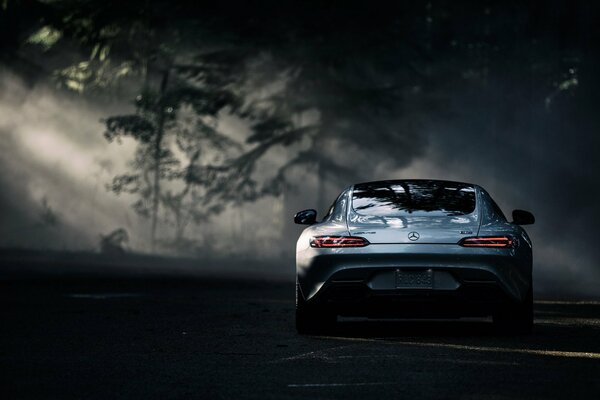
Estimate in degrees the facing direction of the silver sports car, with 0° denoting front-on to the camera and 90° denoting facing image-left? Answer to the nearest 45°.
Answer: approximately 180°
